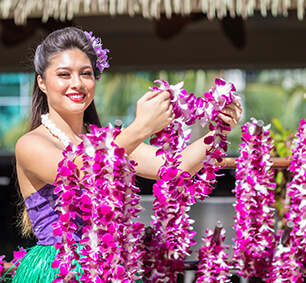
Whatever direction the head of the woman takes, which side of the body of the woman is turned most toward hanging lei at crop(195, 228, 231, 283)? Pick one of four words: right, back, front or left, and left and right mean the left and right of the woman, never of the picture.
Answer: front

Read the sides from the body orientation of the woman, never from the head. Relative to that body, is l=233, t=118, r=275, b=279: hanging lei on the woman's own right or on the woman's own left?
on the woman's own left

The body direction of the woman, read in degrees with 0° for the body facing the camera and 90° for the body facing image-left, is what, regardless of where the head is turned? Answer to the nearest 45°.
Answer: approximately 315°
